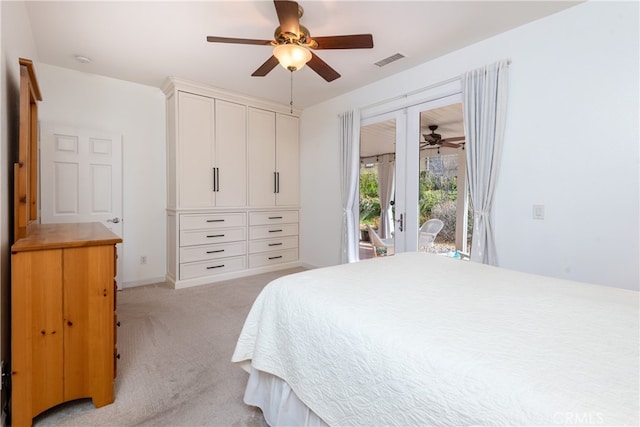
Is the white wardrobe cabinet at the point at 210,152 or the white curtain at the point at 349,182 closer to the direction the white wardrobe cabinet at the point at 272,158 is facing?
the white curtain

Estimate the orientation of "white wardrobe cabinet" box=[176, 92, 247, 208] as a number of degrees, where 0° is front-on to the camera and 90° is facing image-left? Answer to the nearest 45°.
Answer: approximately 315°

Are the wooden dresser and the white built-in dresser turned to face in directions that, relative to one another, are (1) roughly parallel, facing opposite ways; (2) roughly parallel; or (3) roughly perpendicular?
roughly perpendicular

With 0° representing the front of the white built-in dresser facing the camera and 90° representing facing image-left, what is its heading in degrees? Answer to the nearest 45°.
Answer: approximately 315°

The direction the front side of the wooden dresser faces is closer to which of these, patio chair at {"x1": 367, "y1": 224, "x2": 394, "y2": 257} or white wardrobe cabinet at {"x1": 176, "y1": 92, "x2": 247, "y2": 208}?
the patio chair

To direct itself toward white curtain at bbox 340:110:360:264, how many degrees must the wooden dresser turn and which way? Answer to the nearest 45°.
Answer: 0° — it already faces it

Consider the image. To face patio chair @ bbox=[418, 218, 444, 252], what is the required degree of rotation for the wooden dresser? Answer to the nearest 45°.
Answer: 0° — it already faces it

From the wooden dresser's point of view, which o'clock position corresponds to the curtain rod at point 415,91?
The curtain rod is roughly at 12 o'clock from the wooden dresser.

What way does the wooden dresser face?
to the viewer's right

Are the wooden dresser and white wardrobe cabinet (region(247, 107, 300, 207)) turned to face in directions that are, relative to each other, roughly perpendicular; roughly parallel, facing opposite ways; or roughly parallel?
roughly perpendicular
